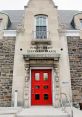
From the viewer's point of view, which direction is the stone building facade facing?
toward the camera
